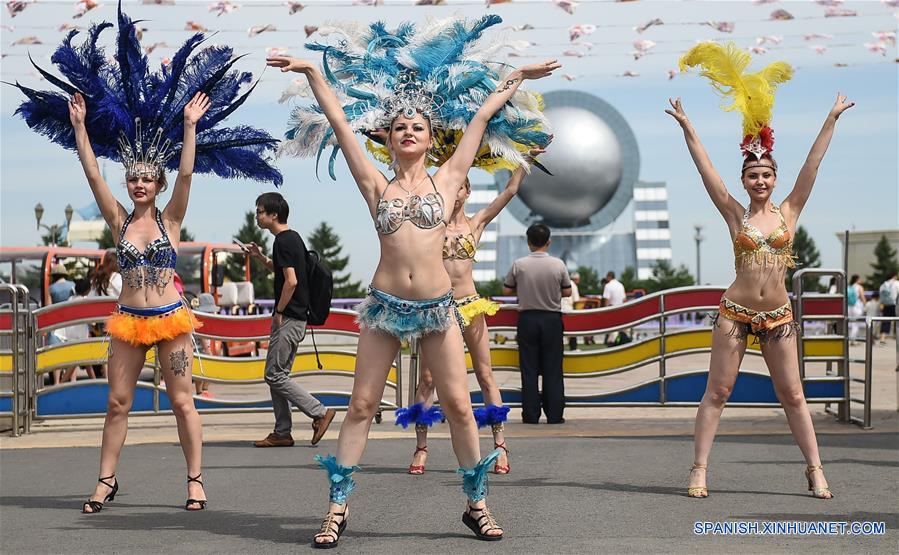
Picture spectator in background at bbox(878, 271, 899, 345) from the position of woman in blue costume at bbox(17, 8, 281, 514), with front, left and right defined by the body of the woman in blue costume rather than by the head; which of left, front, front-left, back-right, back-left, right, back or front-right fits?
back-left

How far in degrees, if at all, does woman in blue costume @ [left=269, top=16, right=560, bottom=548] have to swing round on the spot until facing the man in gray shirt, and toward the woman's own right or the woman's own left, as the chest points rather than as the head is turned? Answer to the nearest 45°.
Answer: approximately 180°

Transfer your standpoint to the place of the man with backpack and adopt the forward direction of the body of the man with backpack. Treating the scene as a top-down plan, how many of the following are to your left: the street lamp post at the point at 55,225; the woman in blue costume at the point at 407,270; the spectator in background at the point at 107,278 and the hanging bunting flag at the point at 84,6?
1

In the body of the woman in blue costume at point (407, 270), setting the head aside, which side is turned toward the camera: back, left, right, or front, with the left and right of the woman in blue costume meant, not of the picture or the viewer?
front

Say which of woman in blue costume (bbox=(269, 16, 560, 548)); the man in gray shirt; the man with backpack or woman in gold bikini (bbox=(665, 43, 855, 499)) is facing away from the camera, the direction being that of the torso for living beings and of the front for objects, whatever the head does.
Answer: the man in gray shirt

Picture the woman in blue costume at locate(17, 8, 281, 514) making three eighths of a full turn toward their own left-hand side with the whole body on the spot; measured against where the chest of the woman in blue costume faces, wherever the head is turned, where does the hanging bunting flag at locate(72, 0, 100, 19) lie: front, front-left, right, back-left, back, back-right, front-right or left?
front-left

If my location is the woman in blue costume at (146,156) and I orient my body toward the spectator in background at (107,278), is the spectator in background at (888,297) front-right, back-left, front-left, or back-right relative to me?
front-right

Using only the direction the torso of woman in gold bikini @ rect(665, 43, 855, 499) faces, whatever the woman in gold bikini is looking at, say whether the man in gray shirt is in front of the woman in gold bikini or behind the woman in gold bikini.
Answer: behind

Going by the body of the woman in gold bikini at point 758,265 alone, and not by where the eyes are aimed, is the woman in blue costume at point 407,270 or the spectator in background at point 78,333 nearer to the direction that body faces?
the woman in blue costume

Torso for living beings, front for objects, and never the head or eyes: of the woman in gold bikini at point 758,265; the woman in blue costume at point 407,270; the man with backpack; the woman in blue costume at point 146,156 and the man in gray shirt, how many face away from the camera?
1

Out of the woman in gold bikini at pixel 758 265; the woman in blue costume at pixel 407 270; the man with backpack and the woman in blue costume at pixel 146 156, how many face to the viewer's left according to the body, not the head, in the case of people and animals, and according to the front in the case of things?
1

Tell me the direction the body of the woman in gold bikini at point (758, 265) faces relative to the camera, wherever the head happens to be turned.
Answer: toward the camera

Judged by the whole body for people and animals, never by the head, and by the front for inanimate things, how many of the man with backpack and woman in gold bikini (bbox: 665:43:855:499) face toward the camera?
1

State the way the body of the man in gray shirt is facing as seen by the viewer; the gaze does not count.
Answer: away from the camera

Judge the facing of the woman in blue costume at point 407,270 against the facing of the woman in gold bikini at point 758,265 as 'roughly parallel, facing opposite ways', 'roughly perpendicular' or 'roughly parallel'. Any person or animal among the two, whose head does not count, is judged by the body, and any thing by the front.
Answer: roughly parallel

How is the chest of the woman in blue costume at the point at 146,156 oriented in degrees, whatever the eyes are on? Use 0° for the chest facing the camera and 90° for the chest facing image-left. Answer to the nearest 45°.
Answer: approximately 0°
